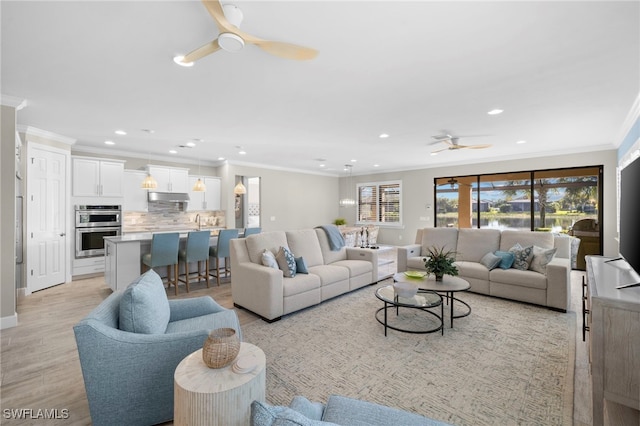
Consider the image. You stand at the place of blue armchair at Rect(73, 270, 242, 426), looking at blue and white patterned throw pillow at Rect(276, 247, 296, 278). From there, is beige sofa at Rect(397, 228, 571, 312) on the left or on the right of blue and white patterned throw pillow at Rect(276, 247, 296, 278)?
right

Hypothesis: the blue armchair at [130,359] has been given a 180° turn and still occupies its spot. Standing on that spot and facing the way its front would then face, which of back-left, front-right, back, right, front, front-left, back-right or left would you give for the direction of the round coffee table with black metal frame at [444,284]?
back

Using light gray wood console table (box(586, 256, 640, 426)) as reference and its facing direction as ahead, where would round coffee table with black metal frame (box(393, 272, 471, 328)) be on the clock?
The round coffee table with black metal frame is roughly at 1 o'clock from the light gray wood console table.

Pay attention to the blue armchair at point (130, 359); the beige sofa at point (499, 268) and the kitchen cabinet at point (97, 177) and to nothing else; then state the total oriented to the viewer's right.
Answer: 1

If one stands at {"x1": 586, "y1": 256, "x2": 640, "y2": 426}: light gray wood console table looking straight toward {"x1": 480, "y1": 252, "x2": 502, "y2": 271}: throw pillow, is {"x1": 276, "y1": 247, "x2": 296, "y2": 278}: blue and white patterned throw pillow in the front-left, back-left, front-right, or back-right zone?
front-left

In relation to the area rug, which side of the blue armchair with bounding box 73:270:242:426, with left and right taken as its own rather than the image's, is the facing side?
front

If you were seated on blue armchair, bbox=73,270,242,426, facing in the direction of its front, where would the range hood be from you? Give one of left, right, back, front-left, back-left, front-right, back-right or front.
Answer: left

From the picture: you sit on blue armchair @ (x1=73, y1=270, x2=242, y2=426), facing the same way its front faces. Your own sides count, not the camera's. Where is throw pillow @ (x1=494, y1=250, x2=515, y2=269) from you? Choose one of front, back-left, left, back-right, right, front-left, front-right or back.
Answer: front

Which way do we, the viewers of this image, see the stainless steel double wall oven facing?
facing the viewer

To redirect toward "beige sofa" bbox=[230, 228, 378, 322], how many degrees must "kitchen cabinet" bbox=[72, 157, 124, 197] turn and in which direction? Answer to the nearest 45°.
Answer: approximately 45° to its left

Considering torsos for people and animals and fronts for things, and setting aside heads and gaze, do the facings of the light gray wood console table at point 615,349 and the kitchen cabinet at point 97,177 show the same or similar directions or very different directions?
very different directions

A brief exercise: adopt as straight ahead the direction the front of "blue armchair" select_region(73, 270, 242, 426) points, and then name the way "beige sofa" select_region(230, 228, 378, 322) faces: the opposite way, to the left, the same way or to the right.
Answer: to the right

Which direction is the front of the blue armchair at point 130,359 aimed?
to the viewer's right

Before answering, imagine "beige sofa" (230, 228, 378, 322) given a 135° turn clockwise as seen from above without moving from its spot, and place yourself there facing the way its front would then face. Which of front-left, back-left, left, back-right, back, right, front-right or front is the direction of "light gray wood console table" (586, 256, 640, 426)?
back-left

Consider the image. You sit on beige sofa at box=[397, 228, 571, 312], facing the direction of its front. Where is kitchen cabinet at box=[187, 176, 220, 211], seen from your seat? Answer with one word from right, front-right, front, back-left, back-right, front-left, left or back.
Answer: front-right

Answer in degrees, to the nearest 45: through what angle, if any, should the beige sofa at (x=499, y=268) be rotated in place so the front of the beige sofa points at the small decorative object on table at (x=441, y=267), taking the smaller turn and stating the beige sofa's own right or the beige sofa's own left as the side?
0° — it already faces it

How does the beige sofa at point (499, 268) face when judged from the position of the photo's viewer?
facing the viewer and to the left of the viewer

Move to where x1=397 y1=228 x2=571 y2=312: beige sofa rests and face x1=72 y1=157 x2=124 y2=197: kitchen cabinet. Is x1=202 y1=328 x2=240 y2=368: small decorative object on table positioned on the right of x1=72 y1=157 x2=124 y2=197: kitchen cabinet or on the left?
left

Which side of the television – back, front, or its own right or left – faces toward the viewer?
left

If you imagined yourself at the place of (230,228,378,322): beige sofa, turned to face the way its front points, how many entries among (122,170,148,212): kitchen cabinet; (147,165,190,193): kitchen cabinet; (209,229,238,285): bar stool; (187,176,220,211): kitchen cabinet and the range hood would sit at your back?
5

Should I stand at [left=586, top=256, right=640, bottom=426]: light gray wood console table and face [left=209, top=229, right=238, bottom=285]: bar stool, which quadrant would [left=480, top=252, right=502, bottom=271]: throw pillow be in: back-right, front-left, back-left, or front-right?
front-right

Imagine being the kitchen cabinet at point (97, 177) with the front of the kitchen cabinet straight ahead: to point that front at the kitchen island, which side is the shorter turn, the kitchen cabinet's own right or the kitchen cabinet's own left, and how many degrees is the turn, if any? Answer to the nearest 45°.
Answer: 0° — it already faces it

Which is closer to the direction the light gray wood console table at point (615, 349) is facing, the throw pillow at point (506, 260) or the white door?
the white door
